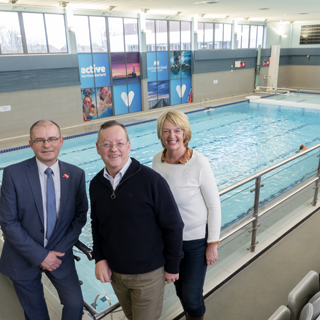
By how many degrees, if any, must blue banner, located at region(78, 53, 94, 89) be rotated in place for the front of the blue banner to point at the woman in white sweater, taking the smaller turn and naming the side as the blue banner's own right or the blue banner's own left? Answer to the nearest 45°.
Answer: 0° — it already faces them

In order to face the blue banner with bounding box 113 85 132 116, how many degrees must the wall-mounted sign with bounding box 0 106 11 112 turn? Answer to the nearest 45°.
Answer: approximately 90° to its left

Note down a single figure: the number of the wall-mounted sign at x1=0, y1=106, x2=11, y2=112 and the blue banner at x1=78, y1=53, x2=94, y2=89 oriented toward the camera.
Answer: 2

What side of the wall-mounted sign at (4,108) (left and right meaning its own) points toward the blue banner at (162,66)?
left

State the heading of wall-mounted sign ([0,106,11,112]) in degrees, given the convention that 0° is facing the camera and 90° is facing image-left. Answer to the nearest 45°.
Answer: approximately 0°

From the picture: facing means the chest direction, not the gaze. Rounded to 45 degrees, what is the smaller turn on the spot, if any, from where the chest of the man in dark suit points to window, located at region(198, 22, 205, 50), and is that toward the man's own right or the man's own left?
approximately 135° to the man's own left

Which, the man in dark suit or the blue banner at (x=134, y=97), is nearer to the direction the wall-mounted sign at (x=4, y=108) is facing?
the man in dark suit

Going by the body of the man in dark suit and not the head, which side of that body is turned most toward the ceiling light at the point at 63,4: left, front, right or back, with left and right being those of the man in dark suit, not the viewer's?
back

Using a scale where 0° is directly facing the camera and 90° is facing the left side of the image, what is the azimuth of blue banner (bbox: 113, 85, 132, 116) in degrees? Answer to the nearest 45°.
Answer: approximately 315°

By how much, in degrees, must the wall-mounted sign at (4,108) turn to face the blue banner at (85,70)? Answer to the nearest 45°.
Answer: approximately 135° to its left
